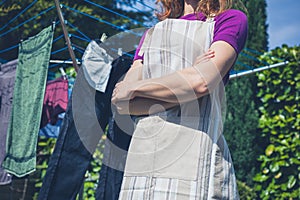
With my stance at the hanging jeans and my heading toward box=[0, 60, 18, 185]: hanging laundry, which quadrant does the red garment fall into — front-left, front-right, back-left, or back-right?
front-right

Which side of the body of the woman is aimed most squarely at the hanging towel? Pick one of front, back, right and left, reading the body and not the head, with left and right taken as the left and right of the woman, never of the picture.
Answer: right

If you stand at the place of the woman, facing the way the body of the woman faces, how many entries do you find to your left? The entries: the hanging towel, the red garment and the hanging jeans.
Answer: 0

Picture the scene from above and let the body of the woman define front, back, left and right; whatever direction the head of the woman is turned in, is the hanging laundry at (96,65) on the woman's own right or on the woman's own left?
on the woman's own right

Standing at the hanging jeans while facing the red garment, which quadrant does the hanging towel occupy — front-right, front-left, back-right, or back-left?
front-left

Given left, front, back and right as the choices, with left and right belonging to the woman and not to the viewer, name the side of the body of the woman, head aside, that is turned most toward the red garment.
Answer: right

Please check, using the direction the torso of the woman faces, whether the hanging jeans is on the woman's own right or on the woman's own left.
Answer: on the woman's own right

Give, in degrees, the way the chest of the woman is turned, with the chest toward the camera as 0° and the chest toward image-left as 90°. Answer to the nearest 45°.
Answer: approximately 45°
